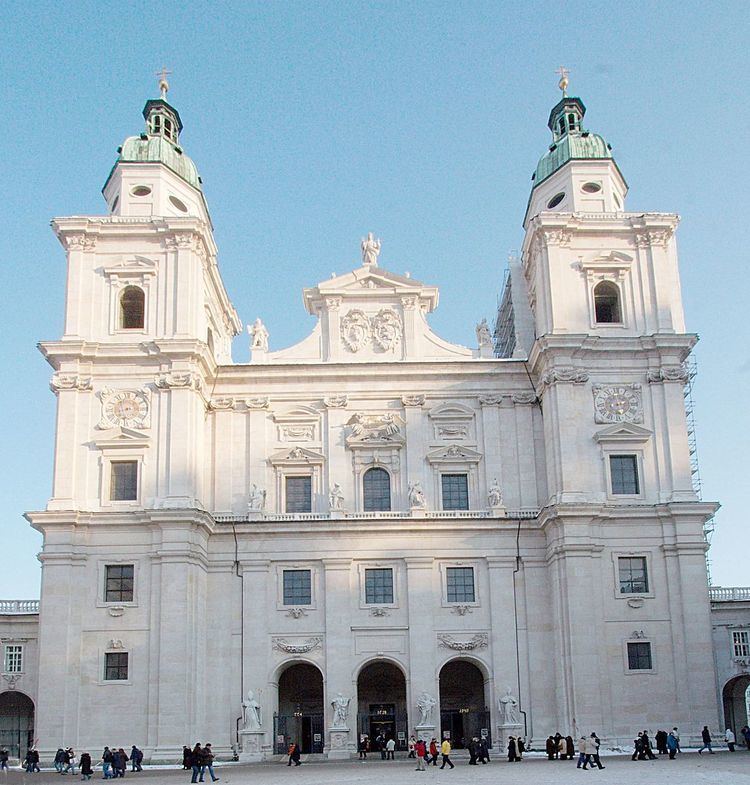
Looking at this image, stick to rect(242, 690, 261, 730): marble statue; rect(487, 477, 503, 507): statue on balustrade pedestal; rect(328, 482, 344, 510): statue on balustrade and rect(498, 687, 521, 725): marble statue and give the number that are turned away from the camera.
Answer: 0

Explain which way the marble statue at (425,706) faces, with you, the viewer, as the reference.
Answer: facing the viewer

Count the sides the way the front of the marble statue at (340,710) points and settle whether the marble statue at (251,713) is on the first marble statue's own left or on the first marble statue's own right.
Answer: on the first marble statue's own right

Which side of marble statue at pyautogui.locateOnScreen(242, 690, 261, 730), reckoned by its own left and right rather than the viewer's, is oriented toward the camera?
front

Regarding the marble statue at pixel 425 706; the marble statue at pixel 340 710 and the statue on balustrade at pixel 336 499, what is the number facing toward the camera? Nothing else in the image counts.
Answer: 3

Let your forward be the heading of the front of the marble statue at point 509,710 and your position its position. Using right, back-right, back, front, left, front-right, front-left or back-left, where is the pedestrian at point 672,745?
front-left

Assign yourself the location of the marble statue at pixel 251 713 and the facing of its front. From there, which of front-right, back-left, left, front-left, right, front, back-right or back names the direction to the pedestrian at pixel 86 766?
front-right

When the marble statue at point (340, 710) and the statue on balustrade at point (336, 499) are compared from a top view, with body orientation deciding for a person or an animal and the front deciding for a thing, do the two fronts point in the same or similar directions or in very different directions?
same or similar directions

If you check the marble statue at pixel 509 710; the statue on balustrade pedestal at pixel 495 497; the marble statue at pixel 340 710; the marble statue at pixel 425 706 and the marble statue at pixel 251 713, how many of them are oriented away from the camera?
0

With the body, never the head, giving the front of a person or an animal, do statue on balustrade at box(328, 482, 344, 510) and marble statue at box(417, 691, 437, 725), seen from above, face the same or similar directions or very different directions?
same or similar directions
